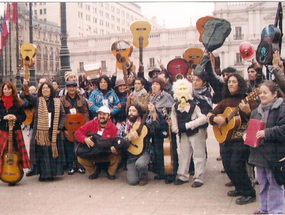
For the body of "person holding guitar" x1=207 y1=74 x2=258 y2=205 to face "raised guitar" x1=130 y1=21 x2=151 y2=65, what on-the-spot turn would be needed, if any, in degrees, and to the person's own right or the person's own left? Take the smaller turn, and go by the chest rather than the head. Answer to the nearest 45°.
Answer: approximately 90° to the person's own right

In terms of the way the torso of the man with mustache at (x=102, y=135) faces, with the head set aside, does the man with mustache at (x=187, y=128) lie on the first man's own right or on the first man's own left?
on the first man's own left

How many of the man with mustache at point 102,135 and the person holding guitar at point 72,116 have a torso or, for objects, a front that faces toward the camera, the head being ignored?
2

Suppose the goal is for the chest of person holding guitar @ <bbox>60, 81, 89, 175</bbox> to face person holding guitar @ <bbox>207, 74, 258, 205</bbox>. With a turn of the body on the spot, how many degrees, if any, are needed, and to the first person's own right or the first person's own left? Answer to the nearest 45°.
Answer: approximately 45° to the first person's own left

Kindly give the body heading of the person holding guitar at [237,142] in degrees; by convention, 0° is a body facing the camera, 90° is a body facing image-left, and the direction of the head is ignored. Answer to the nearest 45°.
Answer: approximately 45°

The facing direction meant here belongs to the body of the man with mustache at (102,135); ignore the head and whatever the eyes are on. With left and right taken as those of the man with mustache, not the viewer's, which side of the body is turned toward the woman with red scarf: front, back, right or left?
right

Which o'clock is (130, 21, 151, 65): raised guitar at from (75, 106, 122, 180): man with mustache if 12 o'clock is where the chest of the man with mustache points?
The raised guitar is roughly at 7 o'clock from the man with mustache.

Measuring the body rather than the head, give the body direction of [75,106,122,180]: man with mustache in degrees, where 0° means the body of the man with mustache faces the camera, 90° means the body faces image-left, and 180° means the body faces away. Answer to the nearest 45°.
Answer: approximately 0°

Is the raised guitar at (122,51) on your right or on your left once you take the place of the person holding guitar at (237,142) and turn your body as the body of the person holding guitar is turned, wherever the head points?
on your right

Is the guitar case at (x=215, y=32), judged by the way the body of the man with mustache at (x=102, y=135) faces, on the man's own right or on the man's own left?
on the man's own left

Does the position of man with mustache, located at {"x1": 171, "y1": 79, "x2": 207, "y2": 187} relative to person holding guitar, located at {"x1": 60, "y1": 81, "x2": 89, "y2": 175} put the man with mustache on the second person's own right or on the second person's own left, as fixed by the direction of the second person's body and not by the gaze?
on the second person's own left
